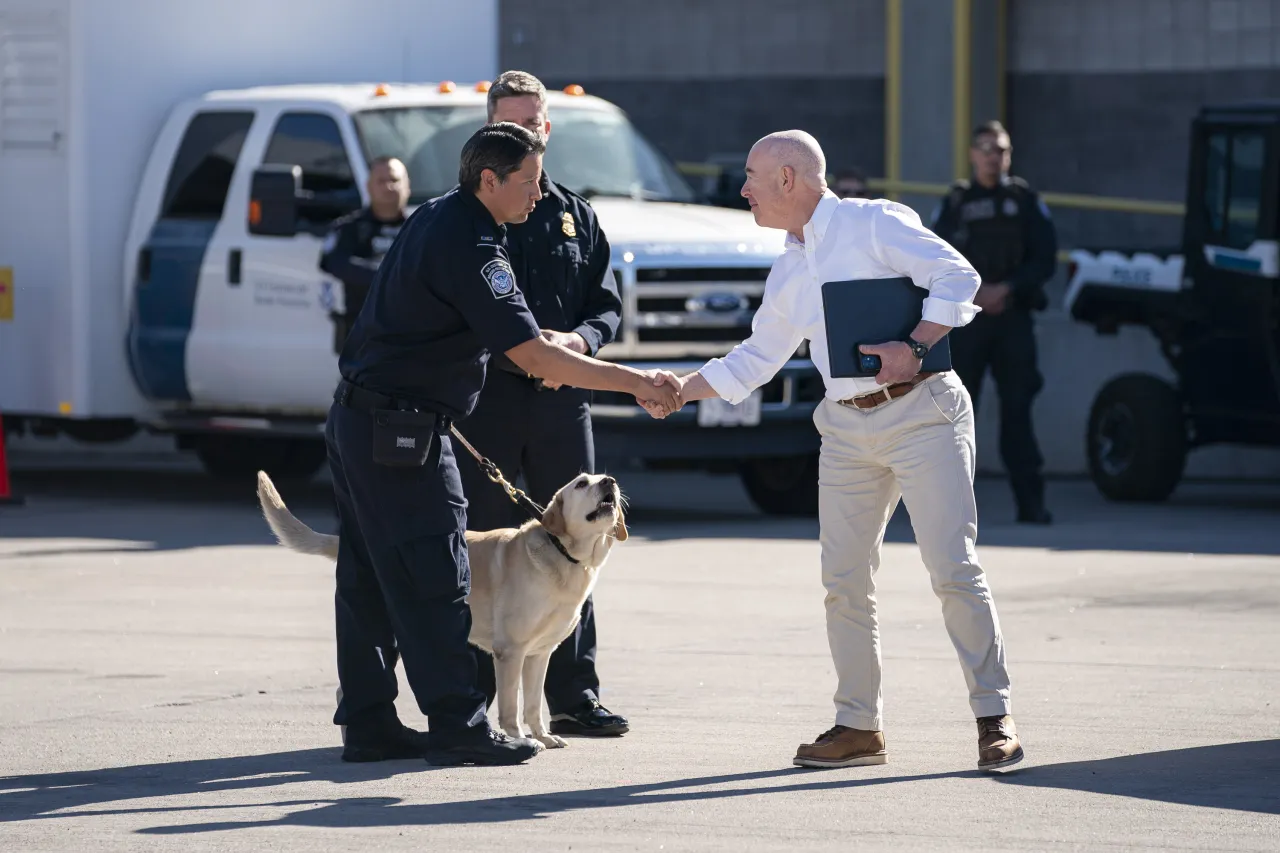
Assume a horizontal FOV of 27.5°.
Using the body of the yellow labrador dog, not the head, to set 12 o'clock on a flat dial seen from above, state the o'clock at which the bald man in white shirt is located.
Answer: The bald man in white shirt is roughly at 11 o'clock from the yellow labrador dog.

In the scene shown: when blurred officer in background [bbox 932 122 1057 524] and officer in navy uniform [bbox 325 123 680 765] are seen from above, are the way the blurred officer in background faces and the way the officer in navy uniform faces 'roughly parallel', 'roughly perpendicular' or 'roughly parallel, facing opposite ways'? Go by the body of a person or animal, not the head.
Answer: roughly perpendicular

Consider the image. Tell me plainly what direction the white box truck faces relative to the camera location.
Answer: facing the viewer and to the right of the viewer

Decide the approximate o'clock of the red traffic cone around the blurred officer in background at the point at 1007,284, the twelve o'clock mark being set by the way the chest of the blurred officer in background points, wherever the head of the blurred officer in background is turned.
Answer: The red traffic cone is roughly at 3 o'clock from the blurred officer in background.

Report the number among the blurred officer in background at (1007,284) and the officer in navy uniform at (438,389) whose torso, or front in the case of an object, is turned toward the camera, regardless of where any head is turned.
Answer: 1

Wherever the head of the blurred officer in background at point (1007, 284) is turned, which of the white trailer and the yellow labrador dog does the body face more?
the yellow labrador dog

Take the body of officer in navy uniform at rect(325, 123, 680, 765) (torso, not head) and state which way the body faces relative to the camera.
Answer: to the viewer's right

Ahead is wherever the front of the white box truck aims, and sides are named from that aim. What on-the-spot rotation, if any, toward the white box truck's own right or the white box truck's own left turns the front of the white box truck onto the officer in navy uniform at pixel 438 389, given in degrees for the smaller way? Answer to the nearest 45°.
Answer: approximately 45° to the white box truck's own right

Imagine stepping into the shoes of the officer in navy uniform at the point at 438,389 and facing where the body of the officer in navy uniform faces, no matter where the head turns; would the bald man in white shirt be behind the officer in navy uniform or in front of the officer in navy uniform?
in front

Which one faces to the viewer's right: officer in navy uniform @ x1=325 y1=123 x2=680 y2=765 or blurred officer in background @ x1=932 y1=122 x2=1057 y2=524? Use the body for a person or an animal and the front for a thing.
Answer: the officer in navy uniform

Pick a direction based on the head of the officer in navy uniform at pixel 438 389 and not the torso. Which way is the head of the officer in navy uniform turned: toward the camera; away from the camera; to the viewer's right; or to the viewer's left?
to the viewer's right

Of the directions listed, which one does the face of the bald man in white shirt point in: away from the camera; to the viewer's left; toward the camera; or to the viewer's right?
to the viewer's left

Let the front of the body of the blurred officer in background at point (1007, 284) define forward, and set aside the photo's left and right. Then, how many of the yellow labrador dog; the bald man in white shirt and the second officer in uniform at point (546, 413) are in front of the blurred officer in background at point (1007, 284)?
3

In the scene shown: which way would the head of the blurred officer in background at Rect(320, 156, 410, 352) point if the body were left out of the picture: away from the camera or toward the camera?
toward the camera

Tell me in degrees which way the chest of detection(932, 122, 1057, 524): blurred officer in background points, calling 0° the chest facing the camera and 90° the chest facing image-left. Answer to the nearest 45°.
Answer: approximately 0°

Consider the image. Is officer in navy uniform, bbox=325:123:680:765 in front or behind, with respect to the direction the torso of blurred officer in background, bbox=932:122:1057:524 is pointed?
in front

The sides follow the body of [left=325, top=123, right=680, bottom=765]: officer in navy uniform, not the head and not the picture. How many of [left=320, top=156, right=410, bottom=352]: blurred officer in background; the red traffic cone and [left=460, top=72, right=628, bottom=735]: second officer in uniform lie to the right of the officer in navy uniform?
0
